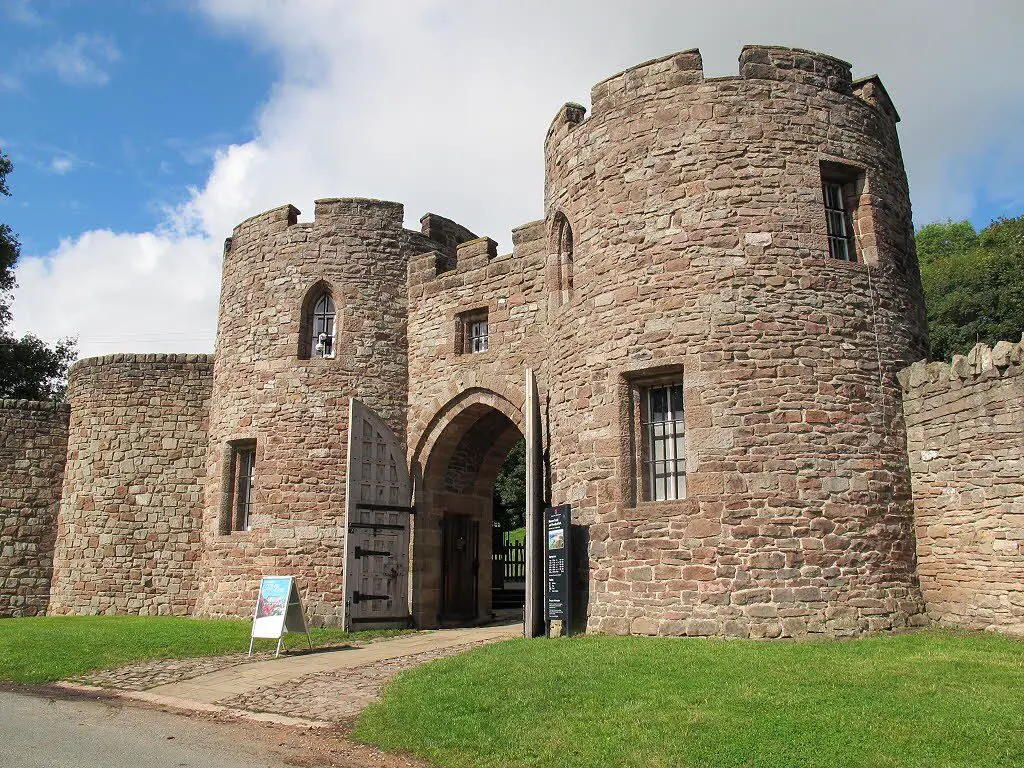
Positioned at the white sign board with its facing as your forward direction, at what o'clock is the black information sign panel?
The black information sign panel is roughly at 8 o'clock from the white sign board.

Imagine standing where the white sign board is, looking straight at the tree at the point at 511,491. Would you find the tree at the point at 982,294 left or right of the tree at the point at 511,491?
right

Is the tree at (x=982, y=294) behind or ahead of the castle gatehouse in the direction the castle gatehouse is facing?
behind

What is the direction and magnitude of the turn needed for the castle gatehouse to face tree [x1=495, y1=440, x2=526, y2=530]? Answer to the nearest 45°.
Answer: approximately 135° to its right

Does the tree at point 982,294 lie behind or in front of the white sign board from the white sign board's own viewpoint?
behind

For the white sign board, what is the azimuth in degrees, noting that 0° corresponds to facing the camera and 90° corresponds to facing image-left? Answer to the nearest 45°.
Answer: approximately 45°

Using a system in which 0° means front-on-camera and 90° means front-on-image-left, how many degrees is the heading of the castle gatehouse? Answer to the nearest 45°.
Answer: approximately 45°

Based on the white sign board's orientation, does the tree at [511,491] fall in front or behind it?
behind
